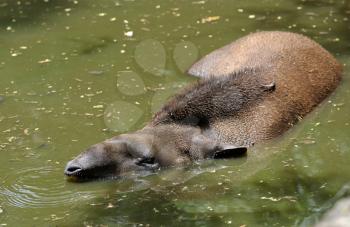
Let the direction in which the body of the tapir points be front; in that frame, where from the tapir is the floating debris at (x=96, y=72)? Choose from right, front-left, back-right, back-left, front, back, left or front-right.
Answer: right

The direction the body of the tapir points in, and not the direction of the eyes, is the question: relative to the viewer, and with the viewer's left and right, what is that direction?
facing the viewer and to the left of the viewer

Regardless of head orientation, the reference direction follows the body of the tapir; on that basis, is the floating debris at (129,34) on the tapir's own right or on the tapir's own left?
on the tapir's own right

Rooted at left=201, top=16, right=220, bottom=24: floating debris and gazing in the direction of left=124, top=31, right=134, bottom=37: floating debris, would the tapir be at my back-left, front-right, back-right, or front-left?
front-left

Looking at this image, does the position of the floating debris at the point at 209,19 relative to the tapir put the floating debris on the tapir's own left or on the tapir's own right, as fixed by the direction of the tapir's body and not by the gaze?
on the tapir's own right
